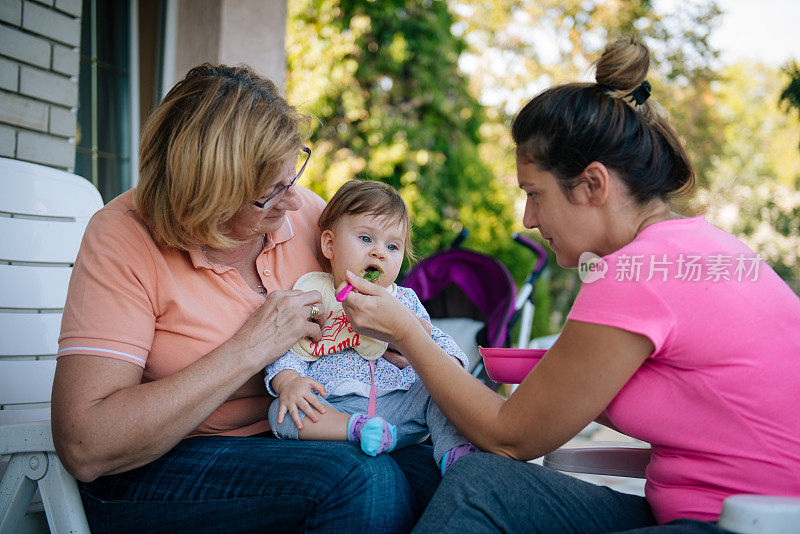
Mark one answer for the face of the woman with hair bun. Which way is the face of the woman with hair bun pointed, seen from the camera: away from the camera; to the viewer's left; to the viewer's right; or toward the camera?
to the viewer's left

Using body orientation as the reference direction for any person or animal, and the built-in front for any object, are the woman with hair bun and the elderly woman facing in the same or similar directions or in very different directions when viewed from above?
very different directions

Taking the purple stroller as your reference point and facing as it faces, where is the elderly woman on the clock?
The elderly woman is roughly at 11 o'clock from the purple stroller.

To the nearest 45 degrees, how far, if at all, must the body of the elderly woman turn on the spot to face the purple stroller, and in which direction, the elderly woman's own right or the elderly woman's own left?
approximately 90° to the elderly woman's own left

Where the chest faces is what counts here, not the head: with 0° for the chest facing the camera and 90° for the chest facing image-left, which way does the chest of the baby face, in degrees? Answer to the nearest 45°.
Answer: approximately 315°

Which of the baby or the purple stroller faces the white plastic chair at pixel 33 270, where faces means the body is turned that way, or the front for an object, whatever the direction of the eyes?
the purple stroller

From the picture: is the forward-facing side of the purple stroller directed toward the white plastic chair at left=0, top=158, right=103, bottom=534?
yes

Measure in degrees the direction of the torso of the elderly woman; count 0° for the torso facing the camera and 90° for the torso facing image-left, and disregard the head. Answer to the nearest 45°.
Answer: approximately 315°

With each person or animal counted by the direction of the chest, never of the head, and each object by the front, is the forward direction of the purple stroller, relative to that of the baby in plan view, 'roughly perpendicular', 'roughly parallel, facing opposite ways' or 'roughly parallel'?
roughly perpendicular

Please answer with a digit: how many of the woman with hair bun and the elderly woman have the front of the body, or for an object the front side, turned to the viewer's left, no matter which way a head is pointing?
1

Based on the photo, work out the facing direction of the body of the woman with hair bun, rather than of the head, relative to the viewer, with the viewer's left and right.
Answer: facing to the left of the viewer

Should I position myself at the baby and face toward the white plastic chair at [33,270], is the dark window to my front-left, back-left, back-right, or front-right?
front-right
